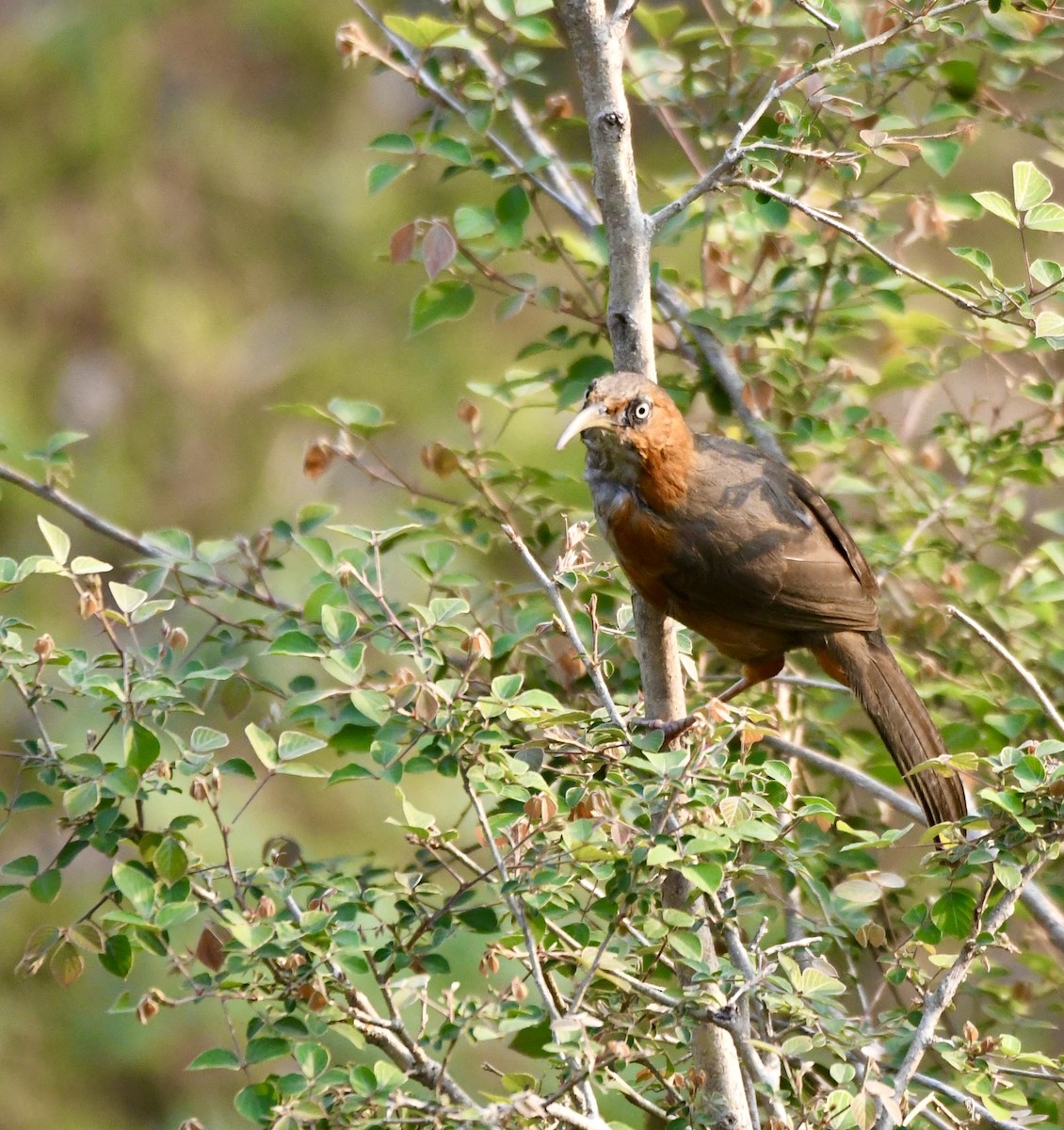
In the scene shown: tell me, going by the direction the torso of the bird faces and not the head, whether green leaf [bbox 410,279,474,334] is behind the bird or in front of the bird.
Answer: in front

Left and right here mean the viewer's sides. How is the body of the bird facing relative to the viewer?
facing to the left of the viewer

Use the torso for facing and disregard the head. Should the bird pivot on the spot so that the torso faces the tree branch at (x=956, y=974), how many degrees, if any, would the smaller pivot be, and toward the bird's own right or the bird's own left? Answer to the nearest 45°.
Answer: approximately 90° to the bird's own left
